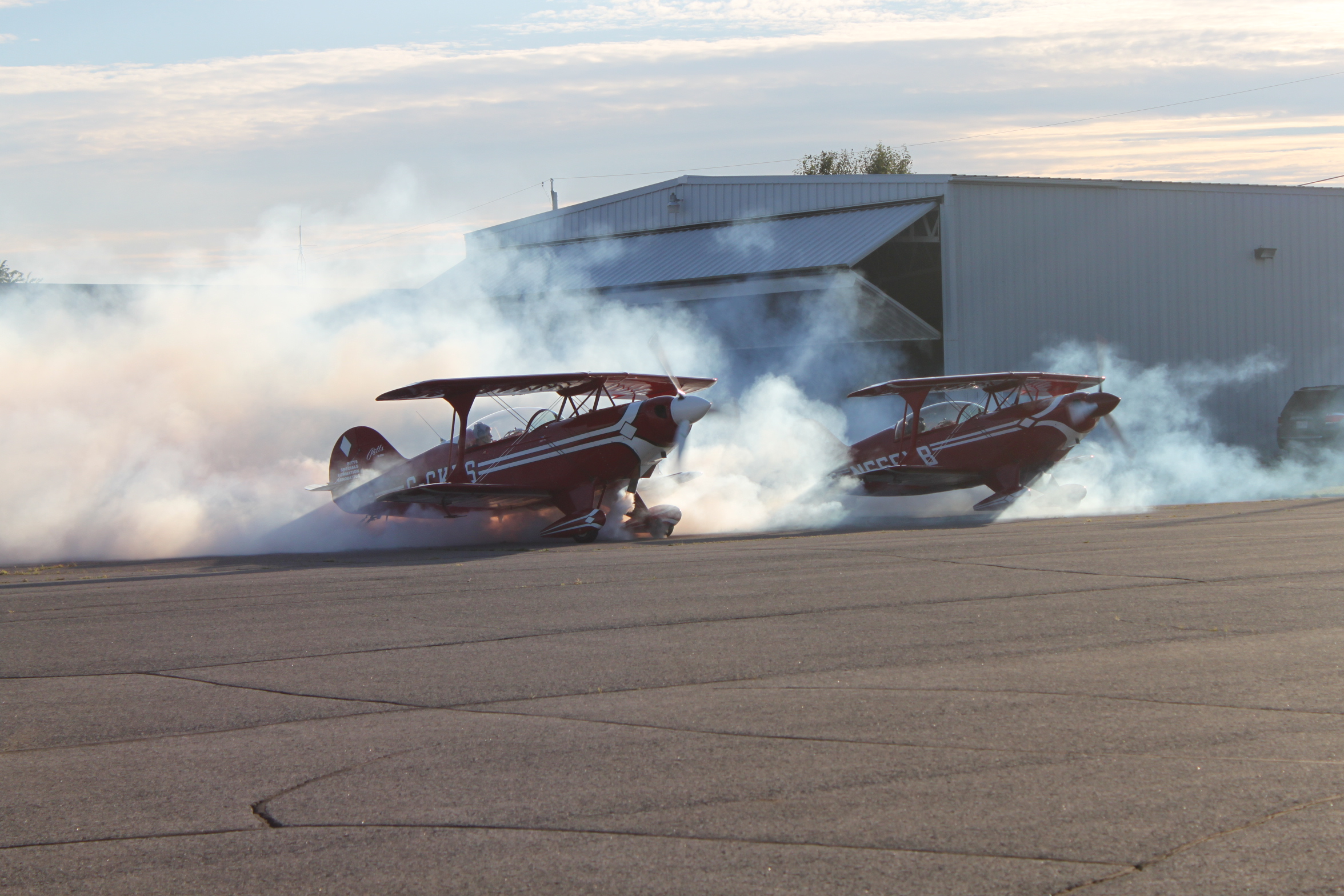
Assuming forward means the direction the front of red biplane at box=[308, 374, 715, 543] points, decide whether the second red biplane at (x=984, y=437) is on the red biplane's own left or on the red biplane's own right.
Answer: on the red biplane's own left

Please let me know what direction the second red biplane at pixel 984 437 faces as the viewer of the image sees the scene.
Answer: facing the viewer and to the right of the viewer

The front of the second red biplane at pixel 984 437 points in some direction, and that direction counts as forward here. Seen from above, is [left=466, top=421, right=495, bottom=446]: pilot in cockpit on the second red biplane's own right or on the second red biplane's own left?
on the second red biplane's own right

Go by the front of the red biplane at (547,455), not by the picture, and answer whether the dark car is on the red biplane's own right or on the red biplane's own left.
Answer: on the red biplane's own left

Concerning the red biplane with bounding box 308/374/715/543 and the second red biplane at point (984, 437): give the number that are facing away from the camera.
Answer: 0

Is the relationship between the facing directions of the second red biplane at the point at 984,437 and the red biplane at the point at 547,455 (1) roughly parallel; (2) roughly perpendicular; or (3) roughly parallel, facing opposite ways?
roughly parallel

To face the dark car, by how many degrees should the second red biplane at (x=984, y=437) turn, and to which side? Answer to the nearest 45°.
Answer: approximately 90° to its left
